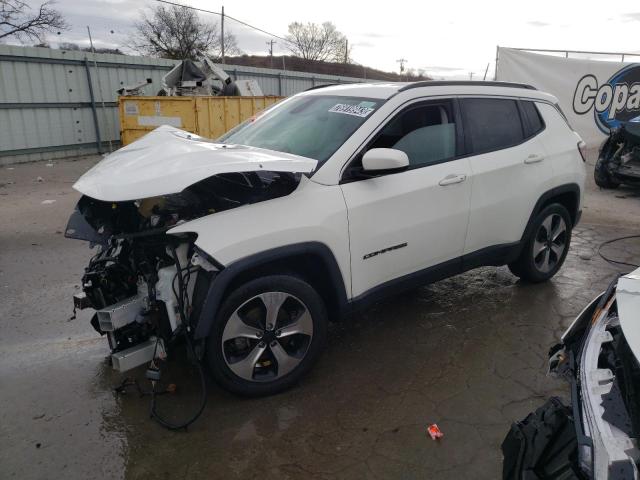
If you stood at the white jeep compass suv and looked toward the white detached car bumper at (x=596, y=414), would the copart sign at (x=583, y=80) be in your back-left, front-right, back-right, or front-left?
back-left

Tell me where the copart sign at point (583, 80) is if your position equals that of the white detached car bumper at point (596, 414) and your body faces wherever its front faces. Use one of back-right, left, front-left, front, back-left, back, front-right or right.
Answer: right

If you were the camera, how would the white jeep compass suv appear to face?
facing the viewer and to the left of the viewer

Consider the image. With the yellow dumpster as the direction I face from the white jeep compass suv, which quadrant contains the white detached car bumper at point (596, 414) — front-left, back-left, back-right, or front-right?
back-right

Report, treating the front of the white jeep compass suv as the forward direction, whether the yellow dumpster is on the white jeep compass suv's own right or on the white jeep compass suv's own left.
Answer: on the white jeep compass suv's own right

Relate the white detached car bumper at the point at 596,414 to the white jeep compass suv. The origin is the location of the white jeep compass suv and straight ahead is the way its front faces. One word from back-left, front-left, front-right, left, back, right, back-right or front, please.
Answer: left

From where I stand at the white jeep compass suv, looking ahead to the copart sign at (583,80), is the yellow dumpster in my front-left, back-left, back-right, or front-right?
front-left

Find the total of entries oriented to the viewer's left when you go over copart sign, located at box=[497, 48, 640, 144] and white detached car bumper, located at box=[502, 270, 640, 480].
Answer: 1

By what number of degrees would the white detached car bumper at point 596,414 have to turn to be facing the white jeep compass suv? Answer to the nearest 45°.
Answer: approximately 45° to its right

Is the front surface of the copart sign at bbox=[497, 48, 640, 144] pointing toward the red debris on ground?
yes

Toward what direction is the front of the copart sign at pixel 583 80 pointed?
toward the camera

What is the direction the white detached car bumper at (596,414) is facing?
to the viewer's left

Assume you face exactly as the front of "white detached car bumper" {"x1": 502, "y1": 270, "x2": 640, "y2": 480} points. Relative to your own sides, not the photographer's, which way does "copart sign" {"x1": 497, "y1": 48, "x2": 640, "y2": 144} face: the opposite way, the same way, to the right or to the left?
to the left

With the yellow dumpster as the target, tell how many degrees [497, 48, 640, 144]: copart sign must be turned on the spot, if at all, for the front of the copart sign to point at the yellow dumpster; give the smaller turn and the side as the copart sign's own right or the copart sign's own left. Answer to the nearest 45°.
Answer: approximately 45° to the copart sign's own right
